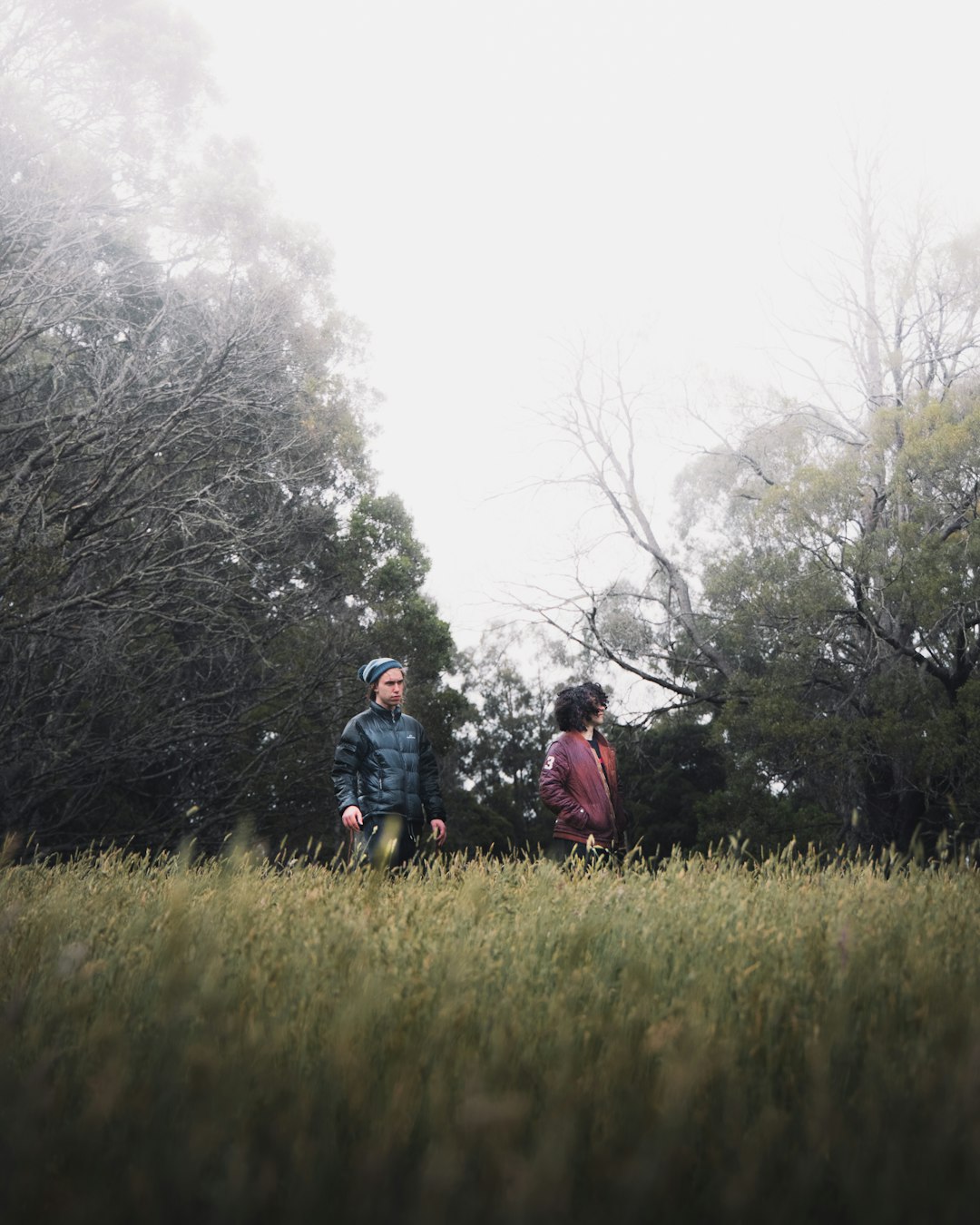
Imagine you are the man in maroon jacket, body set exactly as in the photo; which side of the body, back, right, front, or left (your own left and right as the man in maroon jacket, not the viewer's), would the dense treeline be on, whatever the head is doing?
back

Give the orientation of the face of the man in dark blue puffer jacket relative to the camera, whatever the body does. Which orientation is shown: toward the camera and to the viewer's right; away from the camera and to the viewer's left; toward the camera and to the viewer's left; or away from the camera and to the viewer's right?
toward the camera and to the viewer's right

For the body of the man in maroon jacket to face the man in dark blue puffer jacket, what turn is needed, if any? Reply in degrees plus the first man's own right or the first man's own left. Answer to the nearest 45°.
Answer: approximately 135° to the first man's own right

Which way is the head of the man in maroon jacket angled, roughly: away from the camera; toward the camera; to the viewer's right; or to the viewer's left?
to the viewer's right

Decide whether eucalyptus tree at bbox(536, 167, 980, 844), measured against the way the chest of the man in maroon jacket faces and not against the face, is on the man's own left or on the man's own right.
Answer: on the man's own left

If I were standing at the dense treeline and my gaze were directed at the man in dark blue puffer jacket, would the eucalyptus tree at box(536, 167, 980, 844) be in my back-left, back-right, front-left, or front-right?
front-left

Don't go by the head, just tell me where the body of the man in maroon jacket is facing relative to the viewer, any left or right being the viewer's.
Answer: facing the viewer and to the right of the viewer

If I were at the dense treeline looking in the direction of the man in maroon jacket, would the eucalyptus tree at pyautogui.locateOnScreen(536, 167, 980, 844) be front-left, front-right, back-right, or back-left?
front-left

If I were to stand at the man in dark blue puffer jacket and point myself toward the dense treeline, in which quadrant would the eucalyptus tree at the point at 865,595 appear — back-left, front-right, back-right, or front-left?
front-right

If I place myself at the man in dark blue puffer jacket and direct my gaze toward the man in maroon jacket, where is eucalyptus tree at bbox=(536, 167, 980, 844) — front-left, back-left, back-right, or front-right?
front-left

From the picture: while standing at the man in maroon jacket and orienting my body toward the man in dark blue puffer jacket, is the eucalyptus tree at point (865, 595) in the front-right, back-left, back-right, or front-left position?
back-right
